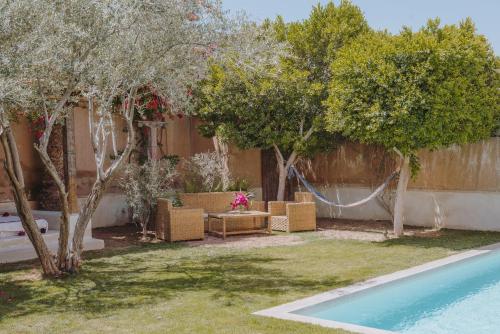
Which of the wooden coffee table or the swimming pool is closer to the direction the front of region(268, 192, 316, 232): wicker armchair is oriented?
the wooden coffee table

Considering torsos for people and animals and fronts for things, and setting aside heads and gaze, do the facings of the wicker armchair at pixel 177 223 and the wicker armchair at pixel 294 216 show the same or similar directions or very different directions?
very different directions

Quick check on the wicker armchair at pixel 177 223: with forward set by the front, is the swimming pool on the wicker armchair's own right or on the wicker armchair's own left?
on the wicker armchair's own right

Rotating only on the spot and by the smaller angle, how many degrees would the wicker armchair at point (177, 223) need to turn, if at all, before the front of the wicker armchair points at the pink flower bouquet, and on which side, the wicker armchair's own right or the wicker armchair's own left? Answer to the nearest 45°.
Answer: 0° — it already faces it

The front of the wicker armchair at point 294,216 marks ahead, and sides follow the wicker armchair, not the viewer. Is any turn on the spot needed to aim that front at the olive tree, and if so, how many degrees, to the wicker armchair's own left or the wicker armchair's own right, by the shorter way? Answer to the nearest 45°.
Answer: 0° — it already faces it

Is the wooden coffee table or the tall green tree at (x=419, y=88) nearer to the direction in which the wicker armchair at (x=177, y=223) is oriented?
the wooden coffee table

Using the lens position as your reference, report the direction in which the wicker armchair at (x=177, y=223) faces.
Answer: facing away from the viewer and to the right of the viewer

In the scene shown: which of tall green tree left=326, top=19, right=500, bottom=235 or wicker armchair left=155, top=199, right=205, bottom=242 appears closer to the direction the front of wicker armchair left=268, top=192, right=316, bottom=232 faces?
the wicker armchair

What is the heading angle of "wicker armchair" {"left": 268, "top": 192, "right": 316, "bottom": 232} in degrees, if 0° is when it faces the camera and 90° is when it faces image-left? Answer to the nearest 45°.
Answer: approximately 45°

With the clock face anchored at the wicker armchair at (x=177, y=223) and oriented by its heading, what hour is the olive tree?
The olive tree is roughly at 5 o'clock from the wicker armchair.

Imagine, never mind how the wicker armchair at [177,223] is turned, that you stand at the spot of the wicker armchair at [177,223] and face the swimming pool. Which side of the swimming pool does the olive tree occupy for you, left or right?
right

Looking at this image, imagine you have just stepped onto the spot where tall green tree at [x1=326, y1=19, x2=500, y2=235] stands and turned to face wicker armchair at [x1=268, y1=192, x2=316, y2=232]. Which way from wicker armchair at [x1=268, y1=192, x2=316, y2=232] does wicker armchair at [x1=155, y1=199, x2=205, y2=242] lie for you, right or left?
left
